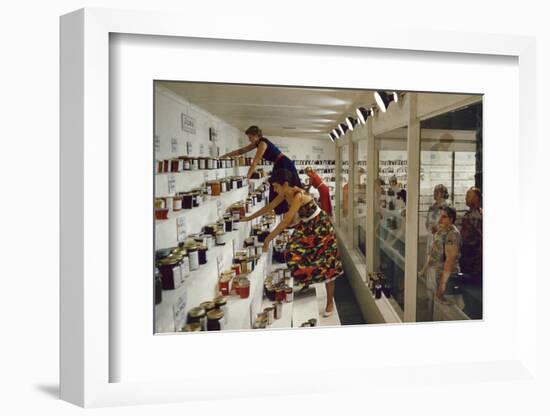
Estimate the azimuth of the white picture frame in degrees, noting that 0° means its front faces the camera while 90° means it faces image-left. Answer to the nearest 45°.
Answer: approximately 315°
